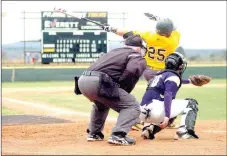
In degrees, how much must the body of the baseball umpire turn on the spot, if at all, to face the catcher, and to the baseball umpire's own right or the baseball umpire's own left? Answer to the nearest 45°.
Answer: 0° — they already face them

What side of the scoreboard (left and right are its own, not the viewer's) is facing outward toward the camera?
front

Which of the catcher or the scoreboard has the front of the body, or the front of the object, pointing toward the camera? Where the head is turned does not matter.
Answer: the scoreboard

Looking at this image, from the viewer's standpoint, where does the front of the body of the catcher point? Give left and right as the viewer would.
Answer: facing away from the viewer and to the right of the viewer

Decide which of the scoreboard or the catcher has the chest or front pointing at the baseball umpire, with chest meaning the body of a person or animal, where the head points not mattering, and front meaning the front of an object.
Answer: the scoreboard

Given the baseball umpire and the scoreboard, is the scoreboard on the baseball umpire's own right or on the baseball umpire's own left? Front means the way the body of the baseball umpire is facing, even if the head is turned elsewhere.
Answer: on the baseball umpire's own left

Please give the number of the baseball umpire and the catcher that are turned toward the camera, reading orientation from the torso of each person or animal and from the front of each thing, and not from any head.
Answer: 0

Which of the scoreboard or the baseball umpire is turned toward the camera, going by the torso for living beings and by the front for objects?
the scoreboard

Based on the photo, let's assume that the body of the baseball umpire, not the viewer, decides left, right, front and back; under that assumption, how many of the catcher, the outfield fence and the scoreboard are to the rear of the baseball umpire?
0

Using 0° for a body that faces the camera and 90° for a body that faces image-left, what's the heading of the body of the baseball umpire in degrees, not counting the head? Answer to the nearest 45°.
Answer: approximately 225°

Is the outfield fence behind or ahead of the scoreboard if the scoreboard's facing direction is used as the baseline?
ahead

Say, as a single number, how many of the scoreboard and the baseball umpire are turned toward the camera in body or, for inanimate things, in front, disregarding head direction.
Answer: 1

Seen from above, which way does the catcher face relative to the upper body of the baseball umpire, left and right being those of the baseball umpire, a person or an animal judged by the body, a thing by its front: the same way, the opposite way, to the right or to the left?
the same way

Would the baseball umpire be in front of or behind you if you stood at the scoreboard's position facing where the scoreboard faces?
in front

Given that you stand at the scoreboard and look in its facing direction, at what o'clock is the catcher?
The catcher is roughly at 12 o'clock from the scoreboard.

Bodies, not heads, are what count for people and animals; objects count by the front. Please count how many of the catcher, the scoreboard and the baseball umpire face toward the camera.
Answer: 1
